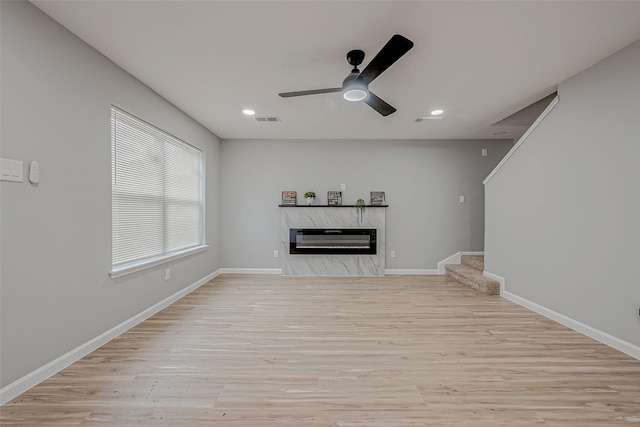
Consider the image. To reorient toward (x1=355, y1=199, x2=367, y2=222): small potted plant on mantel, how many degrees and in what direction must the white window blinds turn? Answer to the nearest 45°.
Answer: approximately 45° to its left

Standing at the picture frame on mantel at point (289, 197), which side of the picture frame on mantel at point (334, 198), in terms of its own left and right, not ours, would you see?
right

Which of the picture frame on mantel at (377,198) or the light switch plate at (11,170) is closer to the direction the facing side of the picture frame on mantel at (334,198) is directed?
the light switch plate

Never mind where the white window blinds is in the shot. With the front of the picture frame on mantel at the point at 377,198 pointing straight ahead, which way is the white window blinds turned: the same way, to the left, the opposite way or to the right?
to the left

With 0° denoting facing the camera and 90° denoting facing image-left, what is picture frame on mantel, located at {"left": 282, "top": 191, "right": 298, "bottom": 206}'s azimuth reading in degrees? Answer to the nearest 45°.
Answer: approximately 0°

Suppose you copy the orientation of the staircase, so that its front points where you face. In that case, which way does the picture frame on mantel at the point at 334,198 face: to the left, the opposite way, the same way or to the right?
to the left

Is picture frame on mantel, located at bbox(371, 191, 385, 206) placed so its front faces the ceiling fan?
yes

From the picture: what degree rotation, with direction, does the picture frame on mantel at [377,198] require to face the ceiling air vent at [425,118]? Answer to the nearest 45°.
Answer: approximately 45° to its left

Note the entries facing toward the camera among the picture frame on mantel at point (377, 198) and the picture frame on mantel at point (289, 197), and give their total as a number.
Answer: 2

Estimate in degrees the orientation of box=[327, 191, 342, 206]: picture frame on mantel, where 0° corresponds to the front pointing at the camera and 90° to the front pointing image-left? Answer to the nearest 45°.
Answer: approximately 0°

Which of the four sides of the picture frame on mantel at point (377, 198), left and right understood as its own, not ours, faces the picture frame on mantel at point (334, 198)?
right

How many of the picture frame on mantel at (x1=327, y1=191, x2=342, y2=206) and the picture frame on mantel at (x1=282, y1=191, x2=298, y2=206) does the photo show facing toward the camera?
2

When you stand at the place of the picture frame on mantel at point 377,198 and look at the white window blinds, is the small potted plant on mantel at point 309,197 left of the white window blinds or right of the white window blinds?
right

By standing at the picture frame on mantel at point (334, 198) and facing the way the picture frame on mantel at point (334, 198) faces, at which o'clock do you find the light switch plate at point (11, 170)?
The light switch plate is roughly at 1 o'clock from the picture frame on mantel.
